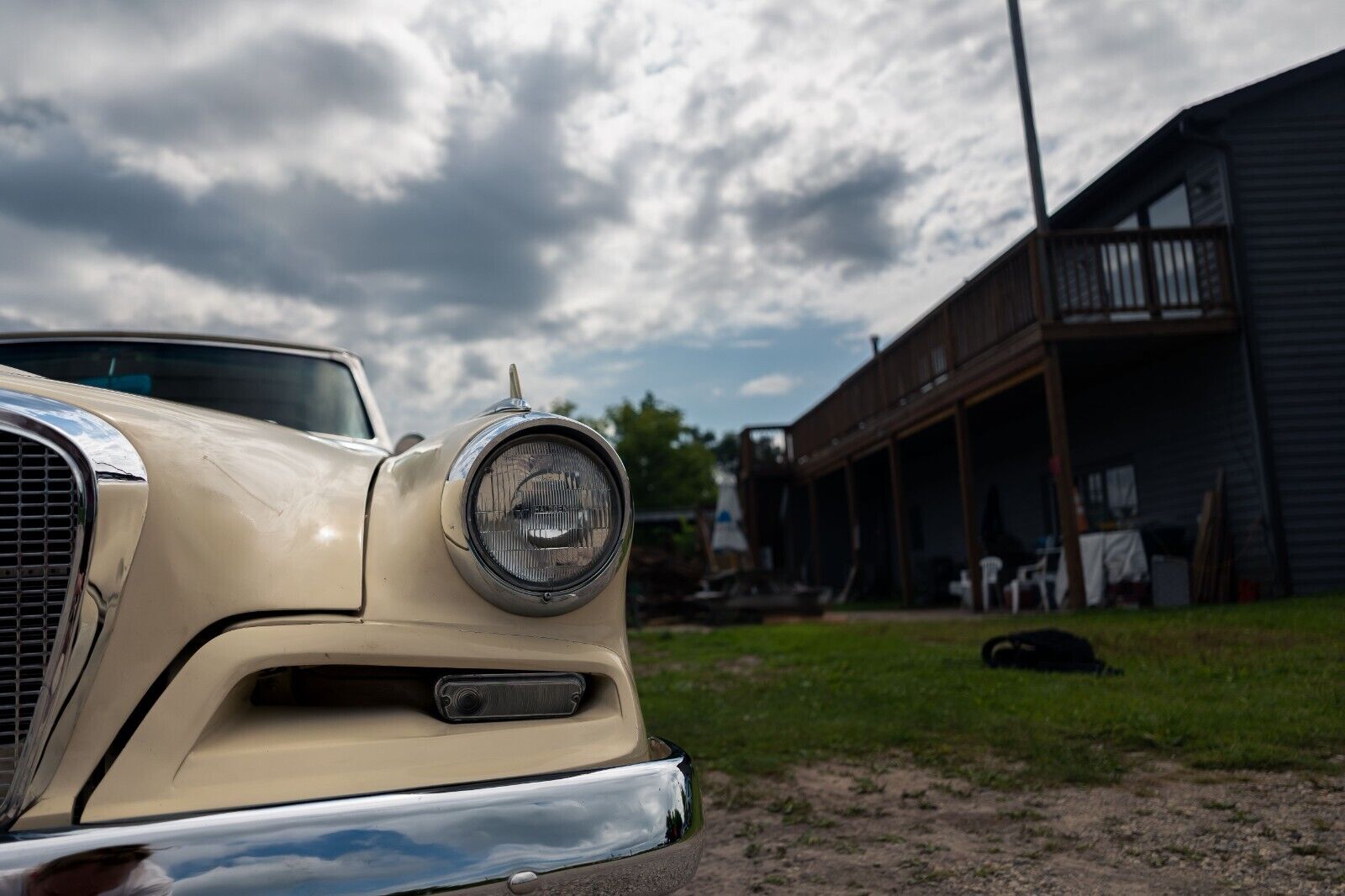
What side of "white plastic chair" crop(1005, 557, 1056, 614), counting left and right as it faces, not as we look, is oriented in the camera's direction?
left

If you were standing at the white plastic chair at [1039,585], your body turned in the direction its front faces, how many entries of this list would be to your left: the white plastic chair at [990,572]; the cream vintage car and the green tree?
1

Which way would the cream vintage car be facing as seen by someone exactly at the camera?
facing the viewer

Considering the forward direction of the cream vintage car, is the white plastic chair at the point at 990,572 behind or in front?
behind

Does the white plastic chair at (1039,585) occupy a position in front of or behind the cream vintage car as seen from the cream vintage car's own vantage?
behind

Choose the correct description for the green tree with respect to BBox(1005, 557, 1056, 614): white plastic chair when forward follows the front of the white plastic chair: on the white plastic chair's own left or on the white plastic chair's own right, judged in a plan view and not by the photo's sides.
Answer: on the white plastic chair's own right

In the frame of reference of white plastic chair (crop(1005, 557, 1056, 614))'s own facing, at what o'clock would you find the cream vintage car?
The cream vintage car is roughly at 9 o'clock from the white plastic chair.

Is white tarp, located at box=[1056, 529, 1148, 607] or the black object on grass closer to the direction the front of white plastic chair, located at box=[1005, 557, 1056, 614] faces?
the black object on grass

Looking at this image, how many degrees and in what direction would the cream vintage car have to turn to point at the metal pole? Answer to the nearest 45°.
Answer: approximately 135° to its left

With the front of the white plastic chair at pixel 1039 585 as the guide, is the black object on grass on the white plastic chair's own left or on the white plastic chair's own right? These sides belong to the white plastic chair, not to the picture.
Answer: on the white plastic chair's own left

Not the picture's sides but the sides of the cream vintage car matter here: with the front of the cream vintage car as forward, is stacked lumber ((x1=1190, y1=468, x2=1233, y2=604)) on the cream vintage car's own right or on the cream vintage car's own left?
on the cream vintage car's own left
